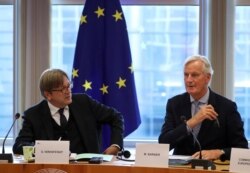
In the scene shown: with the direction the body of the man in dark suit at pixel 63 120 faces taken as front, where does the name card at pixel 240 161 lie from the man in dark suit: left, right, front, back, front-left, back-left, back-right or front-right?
front-left

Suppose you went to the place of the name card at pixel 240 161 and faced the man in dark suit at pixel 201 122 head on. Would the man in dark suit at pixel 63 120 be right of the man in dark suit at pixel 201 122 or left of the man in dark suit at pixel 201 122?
left

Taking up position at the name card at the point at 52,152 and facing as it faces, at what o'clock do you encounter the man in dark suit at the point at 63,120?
The man in dark suit is roughly at 6 o'clock from the name card.

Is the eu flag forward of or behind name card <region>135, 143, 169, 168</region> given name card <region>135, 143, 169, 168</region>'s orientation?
behind

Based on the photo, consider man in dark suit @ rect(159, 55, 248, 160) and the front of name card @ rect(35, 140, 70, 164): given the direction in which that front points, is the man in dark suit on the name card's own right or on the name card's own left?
on the name card's own left

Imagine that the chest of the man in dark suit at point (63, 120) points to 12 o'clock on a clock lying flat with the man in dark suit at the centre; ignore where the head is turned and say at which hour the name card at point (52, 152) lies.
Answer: The name card is roughly at 12 o'clock from the man in dark suit.

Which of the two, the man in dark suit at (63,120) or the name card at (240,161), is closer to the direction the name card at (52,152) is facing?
the name card

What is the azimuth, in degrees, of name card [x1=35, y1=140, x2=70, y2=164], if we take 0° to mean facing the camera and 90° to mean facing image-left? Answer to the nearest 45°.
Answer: approximately 0°

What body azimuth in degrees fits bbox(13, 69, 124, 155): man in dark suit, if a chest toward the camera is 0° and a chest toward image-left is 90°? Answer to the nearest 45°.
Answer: approximately 0°
